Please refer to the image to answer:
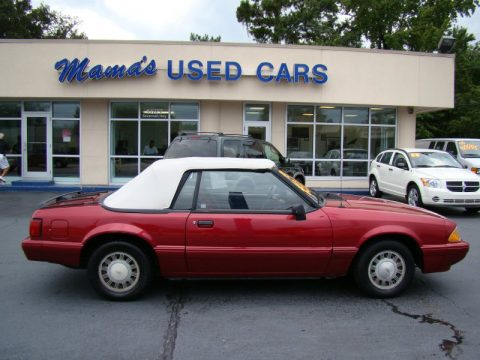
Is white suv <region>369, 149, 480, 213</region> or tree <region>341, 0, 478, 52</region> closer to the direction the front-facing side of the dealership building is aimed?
the white suv

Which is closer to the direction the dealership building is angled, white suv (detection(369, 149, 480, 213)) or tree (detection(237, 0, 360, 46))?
the white suv

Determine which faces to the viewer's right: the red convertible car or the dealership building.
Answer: the red convertible car

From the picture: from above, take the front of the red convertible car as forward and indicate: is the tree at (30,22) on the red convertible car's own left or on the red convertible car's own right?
on the red convertible car's own left

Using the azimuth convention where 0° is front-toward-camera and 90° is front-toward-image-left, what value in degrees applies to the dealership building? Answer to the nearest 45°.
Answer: approximately 0°

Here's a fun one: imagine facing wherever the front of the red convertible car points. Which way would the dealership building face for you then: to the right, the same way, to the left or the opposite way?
to the right

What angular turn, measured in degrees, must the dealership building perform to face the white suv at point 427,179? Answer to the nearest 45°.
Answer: approximately 45° to its left

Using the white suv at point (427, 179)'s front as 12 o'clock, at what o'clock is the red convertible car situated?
The red convertible car is roughly at 2 o'clock from the white suv.

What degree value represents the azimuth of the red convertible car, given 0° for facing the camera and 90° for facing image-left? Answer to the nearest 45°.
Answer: approximately 270°
